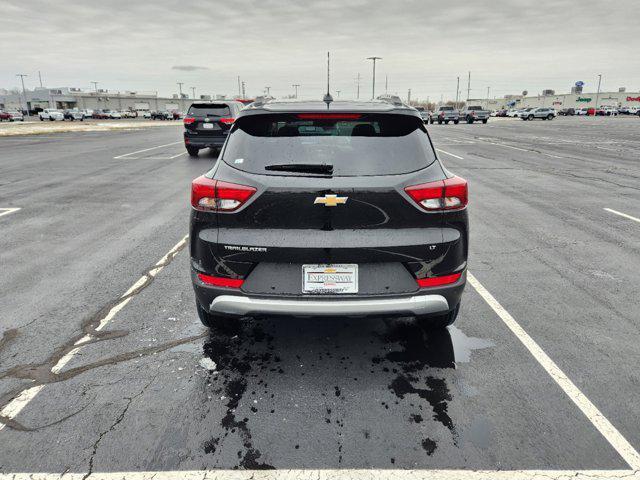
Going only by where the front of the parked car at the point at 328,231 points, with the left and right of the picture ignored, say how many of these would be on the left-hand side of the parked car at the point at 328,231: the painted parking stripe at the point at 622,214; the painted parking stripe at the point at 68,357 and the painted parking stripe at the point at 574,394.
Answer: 1

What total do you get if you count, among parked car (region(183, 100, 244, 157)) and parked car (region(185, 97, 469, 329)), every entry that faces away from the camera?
2

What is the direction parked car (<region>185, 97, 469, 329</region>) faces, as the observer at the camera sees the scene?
facing away from the viewer

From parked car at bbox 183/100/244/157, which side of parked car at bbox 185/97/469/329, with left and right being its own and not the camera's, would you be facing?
front

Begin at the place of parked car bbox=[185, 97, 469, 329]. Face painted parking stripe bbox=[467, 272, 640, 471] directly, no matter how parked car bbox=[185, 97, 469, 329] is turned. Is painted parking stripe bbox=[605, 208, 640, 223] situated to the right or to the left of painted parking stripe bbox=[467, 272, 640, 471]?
left

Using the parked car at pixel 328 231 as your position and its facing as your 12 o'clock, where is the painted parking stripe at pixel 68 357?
The painted parking stripe is roughly at 7 o'clock from the parked car.

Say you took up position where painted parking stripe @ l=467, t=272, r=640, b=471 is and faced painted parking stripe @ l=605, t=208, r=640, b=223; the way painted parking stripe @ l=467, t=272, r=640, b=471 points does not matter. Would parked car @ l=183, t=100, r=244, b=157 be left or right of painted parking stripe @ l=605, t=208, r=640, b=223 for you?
left

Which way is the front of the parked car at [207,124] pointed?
away from the camera

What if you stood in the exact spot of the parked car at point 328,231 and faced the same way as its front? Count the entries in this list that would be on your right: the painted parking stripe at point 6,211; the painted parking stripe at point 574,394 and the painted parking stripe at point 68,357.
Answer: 1

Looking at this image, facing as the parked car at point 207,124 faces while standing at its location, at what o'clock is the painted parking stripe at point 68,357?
The painted parking stripe is roughly at 6 o'clock from the parked car.

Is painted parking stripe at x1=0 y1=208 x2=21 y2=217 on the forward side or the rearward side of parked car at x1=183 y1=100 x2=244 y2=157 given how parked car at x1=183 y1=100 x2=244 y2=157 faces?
on the rearward side

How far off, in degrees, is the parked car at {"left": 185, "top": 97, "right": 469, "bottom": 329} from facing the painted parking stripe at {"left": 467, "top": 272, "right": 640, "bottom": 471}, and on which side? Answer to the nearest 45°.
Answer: approximately 90° to its right

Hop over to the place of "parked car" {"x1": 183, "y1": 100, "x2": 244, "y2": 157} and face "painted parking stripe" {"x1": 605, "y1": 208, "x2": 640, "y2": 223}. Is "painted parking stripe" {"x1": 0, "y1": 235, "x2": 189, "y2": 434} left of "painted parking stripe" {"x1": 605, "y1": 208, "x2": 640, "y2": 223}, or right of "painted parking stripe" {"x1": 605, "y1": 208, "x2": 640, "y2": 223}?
right
